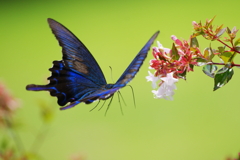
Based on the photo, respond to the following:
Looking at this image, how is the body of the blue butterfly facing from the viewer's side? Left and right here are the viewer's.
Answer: facing away from the viewer and to the right of the viewer
